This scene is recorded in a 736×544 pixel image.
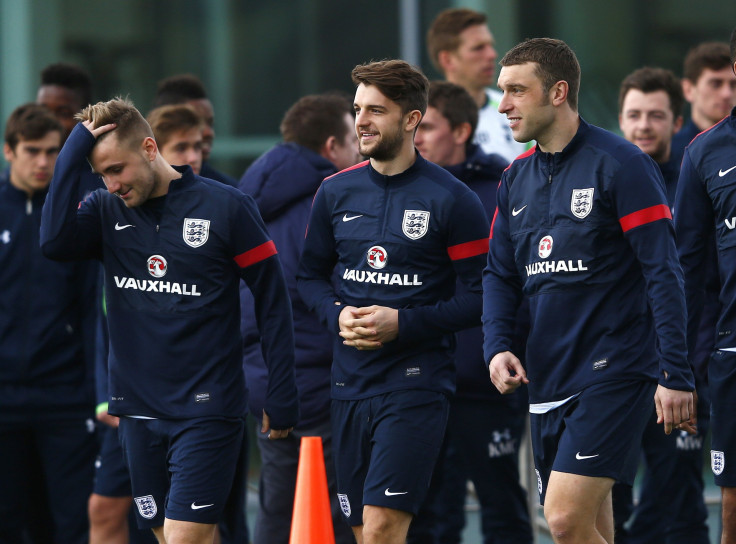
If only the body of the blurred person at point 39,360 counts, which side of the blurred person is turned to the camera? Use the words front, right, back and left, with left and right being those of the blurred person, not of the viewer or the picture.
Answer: front

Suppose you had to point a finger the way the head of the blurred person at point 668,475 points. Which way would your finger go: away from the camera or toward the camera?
toward the camera

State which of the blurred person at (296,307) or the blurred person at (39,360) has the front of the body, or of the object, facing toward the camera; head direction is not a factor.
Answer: the blurred person at (39,360)

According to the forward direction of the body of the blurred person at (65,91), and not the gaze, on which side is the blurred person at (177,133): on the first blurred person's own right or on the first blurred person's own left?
on the first blurred person's own left

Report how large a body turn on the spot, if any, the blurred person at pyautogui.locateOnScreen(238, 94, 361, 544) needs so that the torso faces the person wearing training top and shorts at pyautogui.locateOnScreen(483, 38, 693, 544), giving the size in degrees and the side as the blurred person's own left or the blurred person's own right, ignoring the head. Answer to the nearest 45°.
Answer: approximately 90° to the blurred person's own right

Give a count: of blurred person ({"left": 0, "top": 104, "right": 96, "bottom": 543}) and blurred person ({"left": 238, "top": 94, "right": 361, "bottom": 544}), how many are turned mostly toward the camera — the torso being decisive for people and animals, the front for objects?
1

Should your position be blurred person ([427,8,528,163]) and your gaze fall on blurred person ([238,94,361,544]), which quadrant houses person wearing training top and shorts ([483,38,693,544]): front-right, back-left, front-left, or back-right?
front-left

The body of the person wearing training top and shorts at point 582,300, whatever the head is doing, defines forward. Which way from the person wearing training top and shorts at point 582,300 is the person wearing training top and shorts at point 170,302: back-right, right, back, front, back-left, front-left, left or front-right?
front-right

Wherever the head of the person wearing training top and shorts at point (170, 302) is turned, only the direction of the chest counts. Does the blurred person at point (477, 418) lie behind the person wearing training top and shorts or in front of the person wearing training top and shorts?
behind

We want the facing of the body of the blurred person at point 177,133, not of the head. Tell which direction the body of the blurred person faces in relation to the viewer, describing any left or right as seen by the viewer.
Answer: facing the viewer and to the right of the viewer

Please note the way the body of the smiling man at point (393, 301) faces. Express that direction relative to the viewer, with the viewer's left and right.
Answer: facing the viewer and to the left of the viewer

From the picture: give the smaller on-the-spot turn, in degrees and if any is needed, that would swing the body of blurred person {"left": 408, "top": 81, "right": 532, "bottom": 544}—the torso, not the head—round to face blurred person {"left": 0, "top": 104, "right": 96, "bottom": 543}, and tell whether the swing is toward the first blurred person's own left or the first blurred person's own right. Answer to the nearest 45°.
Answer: approximately 45° to the first blurred person's own right

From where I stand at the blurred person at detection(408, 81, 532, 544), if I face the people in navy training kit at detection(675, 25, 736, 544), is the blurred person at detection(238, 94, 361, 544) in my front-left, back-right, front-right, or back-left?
back-right
